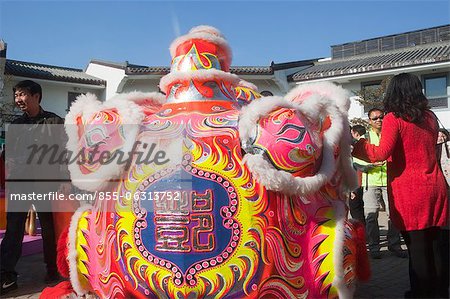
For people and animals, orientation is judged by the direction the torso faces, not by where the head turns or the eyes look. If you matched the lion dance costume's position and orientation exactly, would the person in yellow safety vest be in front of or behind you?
in front

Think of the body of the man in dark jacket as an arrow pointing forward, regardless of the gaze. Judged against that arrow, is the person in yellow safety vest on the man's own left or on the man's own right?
on the man's own left

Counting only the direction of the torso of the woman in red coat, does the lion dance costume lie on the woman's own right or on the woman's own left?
on the woman's own left

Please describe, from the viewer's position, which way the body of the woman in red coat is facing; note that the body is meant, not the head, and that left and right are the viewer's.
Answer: facing away from the viewer and to the left of the viewer

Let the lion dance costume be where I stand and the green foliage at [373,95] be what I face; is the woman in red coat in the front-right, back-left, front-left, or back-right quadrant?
front-right

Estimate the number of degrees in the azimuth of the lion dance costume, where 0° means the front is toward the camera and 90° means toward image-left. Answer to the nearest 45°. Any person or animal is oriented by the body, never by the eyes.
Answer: approximately 180°

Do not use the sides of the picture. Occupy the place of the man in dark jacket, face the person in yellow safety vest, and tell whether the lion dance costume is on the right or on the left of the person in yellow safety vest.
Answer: right

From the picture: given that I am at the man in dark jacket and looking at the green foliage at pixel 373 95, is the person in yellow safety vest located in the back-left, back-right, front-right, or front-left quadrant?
front-right

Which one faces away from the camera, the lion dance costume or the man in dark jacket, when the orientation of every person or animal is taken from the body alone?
the lion dance costume

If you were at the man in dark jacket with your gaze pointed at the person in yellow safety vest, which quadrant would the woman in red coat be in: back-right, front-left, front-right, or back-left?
front-right

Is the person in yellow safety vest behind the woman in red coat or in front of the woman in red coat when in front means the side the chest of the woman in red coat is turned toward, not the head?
in front

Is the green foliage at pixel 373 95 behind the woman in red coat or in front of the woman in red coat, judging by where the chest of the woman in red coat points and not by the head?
in front
